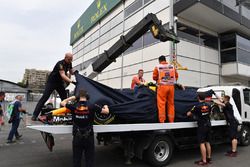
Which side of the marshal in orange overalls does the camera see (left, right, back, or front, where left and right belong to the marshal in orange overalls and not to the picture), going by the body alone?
back

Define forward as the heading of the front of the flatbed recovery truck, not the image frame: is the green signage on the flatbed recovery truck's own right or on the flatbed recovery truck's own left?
on the flatbed recovery truck's own left

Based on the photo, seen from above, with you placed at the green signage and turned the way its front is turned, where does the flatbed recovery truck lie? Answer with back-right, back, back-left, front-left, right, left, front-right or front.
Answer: front-left

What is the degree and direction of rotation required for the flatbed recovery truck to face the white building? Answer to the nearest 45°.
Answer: approximately 45° to its left

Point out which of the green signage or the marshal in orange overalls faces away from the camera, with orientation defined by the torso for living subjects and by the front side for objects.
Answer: the marshal in orange overalls

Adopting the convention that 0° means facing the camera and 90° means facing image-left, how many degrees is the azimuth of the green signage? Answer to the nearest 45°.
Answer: approximately 45°

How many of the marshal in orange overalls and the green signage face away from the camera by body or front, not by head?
1

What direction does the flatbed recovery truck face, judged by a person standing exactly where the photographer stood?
facing away from the viewer and to the right of the viewer
